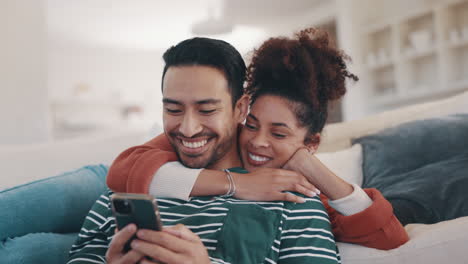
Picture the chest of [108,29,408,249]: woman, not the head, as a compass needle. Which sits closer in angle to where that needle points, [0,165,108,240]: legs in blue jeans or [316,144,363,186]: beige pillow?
the legs in blue jeans

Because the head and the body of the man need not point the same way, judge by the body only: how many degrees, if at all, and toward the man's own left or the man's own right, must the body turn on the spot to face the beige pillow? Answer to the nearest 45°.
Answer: approximately 135° to the man's own left
